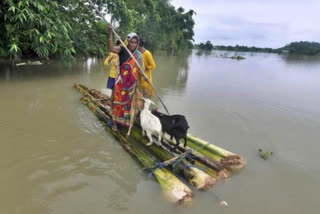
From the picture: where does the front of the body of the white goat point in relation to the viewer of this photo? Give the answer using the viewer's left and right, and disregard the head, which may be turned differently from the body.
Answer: facing away from the viewer and to the left of the viewer

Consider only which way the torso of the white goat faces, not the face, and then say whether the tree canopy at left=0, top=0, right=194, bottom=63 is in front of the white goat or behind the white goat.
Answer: in front
